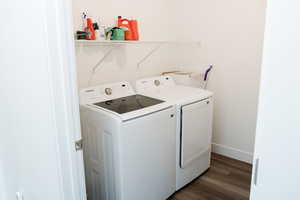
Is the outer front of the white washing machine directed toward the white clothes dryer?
no

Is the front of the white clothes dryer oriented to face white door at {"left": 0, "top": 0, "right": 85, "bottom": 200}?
no

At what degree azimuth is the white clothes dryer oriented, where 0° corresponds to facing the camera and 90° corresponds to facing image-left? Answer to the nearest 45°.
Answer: approximately 315°

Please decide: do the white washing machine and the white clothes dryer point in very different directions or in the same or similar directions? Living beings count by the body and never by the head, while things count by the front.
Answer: same or similar directions

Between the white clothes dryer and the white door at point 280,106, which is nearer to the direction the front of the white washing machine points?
the white door

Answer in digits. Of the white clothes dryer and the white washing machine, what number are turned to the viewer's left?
0

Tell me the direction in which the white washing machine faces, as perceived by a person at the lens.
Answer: facing the viewer and to the right of the viewer

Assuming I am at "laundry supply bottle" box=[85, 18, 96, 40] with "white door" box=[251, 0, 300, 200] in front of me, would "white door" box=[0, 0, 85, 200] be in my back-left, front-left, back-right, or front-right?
front-right
